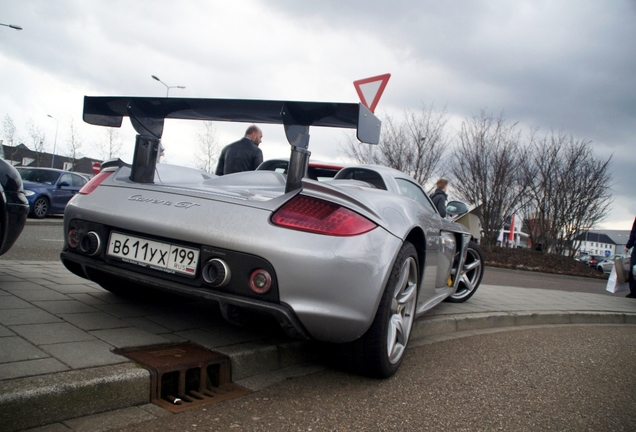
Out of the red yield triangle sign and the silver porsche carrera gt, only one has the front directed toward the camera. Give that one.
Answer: the red yield triangle sign

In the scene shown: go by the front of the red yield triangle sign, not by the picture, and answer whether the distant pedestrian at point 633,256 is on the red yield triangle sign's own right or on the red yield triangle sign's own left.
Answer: on the red yield triangle sign's own left

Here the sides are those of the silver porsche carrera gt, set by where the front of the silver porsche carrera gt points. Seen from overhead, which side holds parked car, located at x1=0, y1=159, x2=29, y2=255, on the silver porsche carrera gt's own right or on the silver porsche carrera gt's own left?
on the silver porsche carrera gt's own left

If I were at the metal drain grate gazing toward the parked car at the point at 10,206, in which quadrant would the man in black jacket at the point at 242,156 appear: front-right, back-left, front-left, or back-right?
front-right

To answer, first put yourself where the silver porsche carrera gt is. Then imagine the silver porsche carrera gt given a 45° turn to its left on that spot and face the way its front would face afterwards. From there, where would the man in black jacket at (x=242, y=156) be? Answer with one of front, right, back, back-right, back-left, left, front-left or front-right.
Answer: front

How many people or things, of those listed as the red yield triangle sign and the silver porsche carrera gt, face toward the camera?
1

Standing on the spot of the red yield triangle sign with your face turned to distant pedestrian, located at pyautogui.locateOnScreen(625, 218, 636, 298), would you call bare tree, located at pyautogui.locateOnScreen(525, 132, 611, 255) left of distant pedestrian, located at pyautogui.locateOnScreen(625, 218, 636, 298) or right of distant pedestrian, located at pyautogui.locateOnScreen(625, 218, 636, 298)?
left

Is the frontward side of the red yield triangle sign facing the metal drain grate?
yes

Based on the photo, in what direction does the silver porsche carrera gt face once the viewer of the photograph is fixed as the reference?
facing away from the viewer and to the right of the viewer

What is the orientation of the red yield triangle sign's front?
toward the camera

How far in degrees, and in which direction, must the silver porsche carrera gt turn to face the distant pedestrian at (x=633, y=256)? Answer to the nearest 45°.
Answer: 0° — it already faces them

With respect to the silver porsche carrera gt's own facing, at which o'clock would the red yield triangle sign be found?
The red yield triangle sign is roughly at 11 o'clock from the silver porsche carrera gt.
